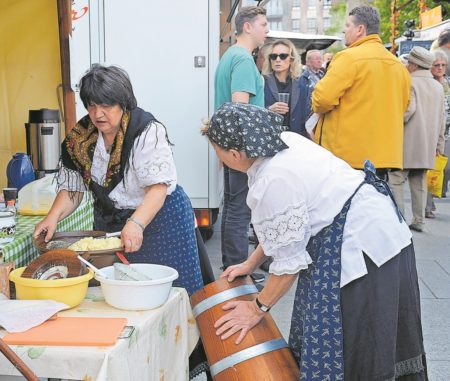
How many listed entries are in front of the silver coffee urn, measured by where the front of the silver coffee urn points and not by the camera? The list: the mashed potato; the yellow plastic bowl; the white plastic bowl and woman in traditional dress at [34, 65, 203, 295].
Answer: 4

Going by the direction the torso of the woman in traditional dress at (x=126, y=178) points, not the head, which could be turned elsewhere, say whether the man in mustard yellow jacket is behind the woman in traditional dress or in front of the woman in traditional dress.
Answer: behind

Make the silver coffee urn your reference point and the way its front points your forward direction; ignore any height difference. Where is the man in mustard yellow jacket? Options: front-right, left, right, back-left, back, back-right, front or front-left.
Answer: left

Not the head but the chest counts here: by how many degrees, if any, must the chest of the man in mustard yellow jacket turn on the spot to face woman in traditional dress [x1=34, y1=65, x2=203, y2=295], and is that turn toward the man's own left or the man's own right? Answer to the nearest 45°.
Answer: approximately 90° to the man's own left

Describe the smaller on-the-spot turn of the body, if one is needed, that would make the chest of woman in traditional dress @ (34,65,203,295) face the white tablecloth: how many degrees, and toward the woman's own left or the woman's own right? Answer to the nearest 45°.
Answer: approximately 45° to the woman's own left

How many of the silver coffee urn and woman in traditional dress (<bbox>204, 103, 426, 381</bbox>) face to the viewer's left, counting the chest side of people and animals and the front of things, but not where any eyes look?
1

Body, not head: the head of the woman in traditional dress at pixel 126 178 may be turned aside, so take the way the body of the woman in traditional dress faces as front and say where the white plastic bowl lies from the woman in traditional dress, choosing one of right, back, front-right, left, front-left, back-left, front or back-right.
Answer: front-left

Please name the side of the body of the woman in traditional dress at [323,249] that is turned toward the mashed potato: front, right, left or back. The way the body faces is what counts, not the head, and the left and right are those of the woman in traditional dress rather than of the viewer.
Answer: front

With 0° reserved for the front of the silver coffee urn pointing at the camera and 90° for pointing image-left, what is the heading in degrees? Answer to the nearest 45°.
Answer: approximately 0°

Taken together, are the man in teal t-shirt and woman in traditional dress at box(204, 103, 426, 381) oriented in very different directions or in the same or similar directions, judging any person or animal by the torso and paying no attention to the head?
very different directions

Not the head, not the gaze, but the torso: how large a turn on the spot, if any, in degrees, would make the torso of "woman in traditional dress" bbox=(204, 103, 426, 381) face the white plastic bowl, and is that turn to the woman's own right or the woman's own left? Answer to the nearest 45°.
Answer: approximately 45° to the woman's own left

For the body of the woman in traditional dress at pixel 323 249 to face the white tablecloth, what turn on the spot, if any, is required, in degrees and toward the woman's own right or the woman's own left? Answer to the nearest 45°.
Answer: approximately 45° to the woman's own left

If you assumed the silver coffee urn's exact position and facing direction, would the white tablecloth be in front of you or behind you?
in front

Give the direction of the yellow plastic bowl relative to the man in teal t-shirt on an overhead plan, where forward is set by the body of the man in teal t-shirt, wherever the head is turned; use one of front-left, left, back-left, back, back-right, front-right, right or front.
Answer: right
